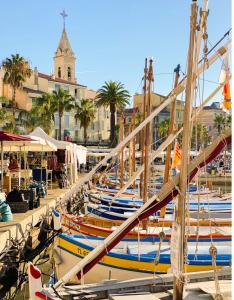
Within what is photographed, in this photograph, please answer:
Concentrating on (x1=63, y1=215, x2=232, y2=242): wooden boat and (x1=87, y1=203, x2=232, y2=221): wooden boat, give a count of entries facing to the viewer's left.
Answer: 2

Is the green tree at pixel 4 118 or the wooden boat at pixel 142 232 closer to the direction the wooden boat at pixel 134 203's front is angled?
the green tree

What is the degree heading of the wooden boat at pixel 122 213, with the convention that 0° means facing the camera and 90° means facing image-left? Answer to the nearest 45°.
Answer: approximately 90°

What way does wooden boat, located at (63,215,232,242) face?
to the viewer's left

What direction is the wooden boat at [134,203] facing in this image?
to the viewer's left
